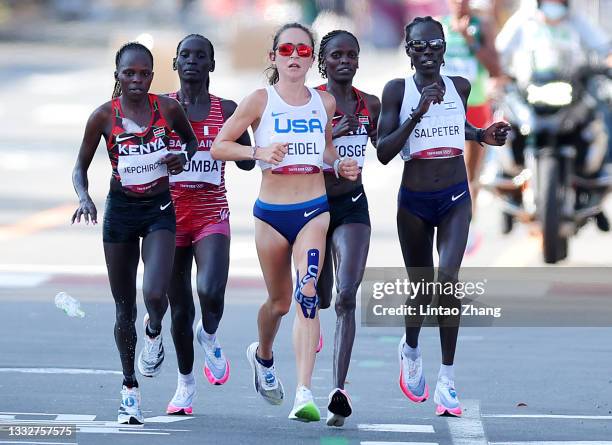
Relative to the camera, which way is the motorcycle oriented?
toward the camera

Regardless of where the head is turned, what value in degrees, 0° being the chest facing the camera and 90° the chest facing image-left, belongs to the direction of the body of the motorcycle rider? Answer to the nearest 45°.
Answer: approximately 0°
